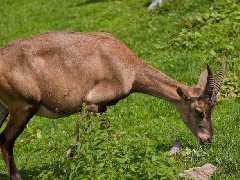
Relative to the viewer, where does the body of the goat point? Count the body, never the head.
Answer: to the viewer's right
